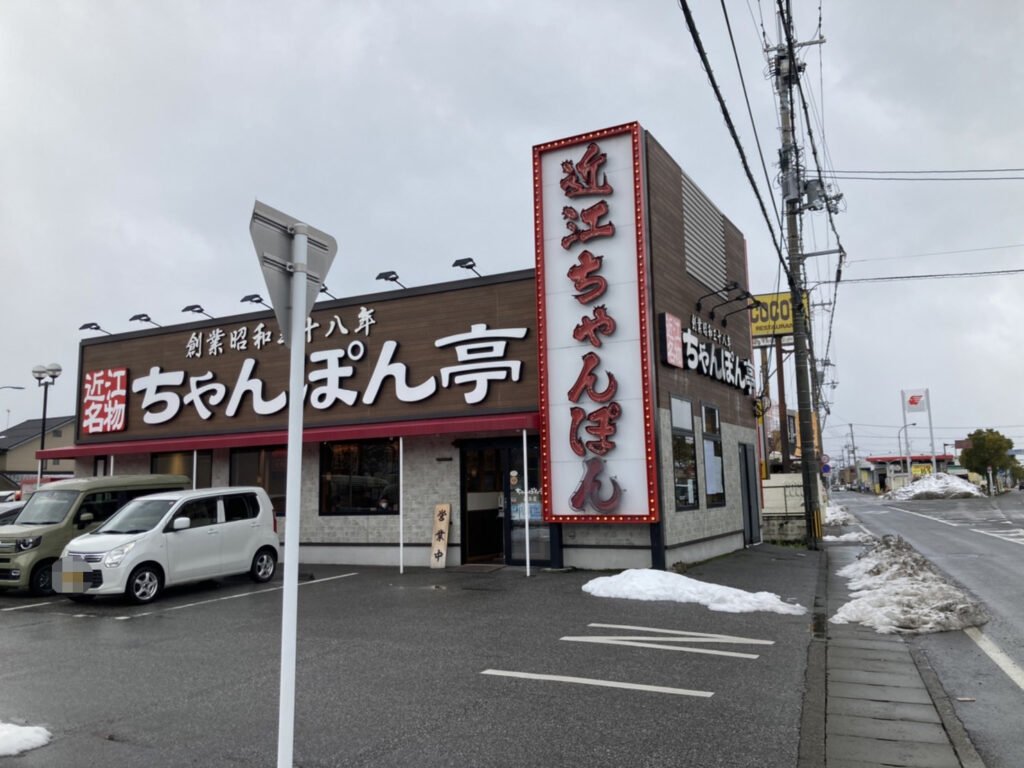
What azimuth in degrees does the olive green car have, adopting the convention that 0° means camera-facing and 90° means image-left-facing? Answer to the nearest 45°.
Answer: approximately 45°

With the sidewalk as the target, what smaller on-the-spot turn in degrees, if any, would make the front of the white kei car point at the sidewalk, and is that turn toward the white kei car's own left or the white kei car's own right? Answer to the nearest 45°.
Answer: approximately 90° to the white kei car's own left

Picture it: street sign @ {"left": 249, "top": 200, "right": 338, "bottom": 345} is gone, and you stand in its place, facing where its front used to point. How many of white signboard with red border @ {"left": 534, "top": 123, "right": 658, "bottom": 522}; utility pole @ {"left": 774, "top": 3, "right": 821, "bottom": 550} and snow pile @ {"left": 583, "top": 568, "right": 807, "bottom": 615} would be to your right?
3

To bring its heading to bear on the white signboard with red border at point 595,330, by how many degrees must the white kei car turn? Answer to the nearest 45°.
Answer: approximately 135° to its left

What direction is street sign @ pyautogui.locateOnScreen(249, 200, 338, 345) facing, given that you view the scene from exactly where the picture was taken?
facing away from the viewer and to the left of the viewer

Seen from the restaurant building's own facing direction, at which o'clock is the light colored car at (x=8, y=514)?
The light colored car is roughly at 2 o'clock from the restaurant building.

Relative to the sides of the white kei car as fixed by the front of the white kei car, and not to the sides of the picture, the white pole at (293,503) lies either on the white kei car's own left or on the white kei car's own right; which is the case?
on the white kei car's own left

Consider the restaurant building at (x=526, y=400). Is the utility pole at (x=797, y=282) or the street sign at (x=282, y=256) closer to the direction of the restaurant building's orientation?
the street sign

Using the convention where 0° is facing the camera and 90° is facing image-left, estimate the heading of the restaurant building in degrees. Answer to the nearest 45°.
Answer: approximately 45°
